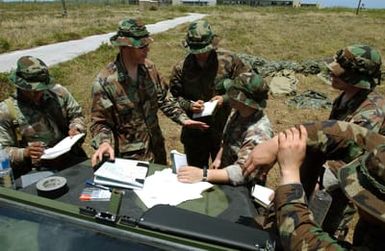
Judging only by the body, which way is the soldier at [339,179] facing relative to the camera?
to the viewer's left

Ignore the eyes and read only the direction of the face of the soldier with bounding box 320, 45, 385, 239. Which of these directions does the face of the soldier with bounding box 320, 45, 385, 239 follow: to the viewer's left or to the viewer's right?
to the viewer's left

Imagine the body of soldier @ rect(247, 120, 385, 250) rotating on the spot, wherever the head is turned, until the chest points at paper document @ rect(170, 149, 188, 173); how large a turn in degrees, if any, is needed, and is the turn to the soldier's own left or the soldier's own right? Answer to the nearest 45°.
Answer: approximately 45° to the soldier's own right

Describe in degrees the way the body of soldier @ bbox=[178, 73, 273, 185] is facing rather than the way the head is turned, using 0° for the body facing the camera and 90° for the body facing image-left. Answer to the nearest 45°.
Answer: approximately 45°

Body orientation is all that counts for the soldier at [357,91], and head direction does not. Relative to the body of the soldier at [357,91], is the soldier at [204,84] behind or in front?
in front

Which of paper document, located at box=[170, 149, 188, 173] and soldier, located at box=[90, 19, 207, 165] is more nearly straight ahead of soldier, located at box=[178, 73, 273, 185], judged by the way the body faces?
the paper document

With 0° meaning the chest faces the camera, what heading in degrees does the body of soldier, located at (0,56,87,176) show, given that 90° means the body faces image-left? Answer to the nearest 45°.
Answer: approximately 315°

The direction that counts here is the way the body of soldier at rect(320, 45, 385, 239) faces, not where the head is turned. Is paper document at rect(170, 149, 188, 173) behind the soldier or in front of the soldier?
in front

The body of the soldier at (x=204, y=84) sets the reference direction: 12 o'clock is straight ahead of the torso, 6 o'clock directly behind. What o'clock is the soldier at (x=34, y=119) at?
the soldier at (x=34, y=119) is roughly at 2 o'clock from the soldier at (x=204, y=84).

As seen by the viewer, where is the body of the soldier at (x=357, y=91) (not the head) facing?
to the viewer's left

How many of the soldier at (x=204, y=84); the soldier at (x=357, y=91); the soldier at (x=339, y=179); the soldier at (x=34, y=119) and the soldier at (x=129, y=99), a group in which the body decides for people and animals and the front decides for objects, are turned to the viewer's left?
2
